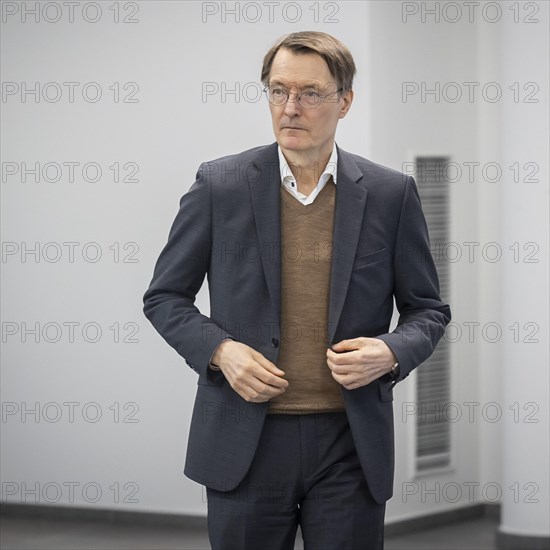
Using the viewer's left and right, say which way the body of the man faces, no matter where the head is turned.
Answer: facing the viewer

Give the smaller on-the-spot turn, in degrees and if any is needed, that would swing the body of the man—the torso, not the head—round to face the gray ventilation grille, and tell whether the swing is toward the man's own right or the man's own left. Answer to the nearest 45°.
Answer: approximately 180°
